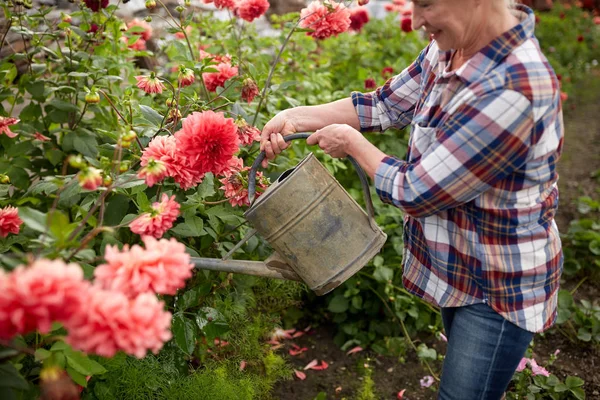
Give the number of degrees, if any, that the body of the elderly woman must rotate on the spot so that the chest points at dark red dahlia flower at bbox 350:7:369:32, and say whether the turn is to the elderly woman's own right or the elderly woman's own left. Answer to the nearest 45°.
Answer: approximately 90° to the elderly woman's own right

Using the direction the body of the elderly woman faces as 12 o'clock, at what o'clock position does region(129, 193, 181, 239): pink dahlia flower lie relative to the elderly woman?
The pink dahlia flower is roughly at 11 o'clock from the elderly woman.

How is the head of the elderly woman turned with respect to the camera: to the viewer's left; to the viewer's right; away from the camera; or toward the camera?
to the viewer's left

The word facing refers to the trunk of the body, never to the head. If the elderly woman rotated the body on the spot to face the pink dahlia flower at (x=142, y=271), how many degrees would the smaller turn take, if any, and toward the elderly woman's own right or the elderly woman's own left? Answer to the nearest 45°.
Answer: approximately 45° to the elderly woman's own left

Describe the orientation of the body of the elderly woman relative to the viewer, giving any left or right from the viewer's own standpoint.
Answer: facing to the left of the viewer
